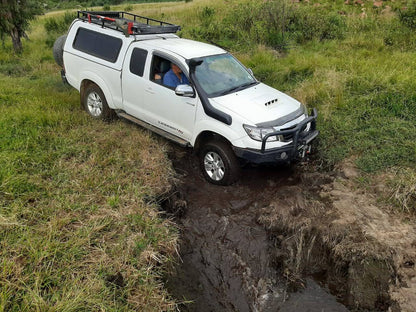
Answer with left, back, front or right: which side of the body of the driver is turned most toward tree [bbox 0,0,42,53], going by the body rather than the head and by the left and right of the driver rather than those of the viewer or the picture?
back

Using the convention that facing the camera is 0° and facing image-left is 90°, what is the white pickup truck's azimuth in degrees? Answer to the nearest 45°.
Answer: approximately 315°

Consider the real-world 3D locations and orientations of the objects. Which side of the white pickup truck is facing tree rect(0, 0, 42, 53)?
back

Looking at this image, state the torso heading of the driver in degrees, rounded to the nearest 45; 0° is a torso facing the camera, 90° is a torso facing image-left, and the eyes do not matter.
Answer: approximately 315°
